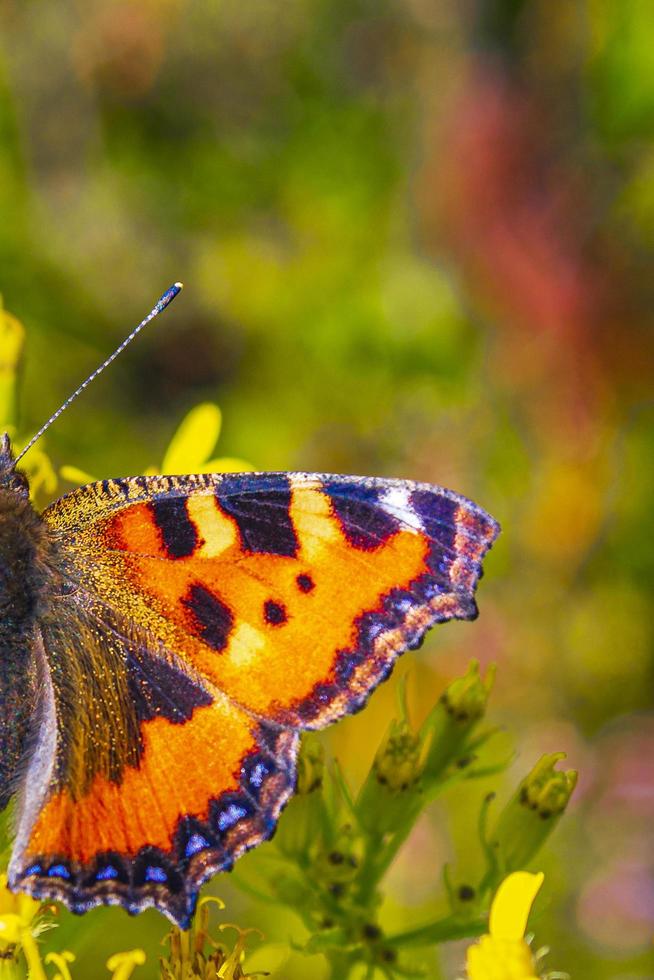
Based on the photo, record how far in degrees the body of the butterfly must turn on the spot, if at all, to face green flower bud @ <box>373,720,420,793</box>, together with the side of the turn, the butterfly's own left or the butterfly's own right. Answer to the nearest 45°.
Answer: approximately 45° to the butterfly's own right

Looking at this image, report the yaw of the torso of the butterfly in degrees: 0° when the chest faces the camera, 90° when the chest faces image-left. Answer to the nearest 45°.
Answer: approximately 180°

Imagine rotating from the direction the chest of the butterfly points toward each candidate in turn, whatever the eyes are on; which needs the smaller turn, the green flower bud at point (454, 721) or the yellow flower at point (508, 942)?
the green flower bud

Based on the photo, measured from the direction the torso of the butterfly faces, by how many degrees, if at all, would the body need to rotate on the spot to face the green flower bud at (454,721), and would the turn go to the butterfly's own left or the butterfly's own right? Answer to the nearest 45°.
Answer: approximately 45° to the butterfly's own right
